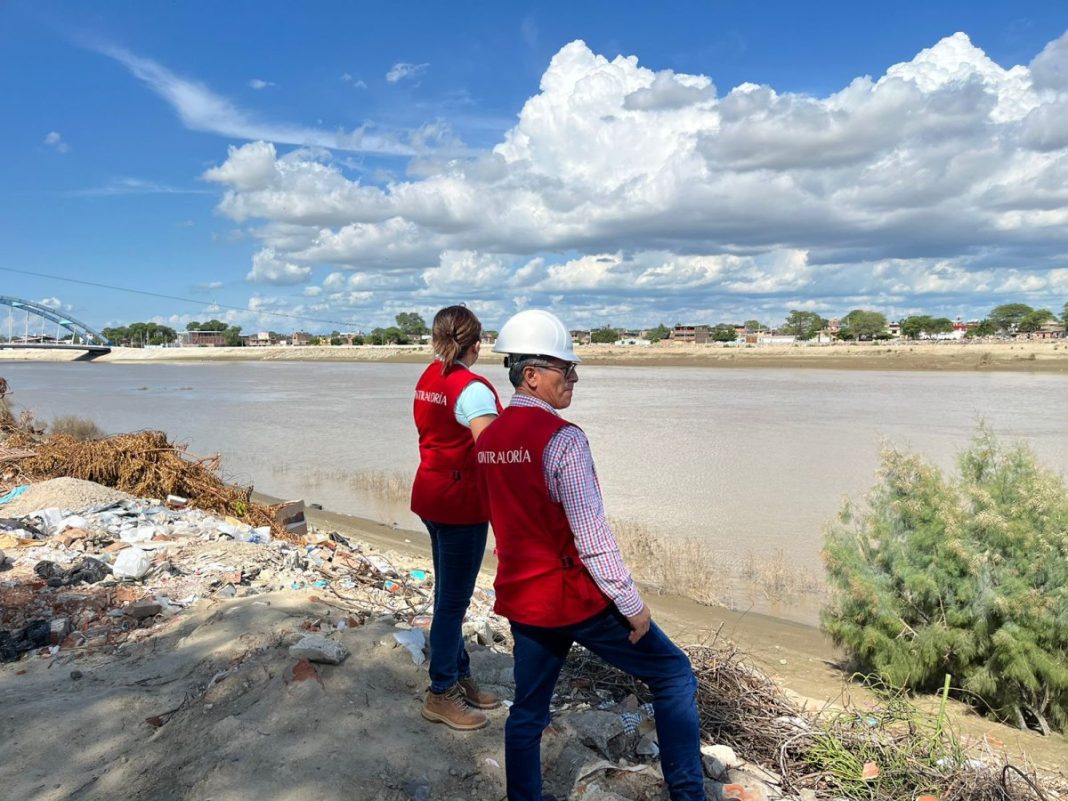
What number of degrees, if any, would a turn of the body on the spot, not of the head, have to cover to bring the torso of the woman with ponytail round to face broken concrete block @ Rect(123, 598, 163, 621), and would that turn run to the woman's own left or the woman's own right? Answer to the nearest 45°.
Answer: approximately 90° to the woman's own left

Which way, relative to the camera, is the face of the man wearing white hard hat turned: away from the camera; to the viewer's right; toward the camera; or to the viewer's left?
to the viewer's right

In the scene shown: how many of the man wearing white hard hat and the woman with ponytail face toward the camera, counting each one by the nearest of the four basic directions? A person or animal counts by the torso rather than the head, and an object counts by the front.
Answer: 0

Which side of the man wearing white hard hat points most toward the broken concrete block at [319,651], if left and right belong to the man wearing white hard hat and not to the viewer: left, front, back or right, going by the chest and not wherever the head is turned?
left

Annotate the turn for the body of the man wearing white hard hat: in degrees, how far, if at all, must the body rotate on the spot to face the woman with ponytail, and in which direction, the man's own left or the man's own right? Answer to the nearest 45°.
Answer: approximately 90° to the man's own left

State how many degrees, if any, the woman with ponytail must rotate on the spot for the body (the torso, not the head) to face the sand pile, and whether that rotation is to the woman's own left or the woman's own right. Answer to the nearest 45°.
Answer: approximately 90° to the woman's own left

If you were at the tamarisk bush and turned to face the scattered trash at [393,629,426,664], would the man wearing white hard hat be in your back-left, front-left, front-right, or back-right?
front-left

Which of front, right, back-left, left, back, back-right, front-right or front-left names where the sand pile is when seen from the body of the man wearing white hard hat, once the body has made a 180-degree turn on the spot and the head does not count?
right

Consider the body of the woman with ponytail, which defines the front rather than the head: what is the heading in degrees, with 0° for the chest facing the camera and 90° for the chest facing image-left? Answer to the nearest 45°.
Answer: approximately 225°

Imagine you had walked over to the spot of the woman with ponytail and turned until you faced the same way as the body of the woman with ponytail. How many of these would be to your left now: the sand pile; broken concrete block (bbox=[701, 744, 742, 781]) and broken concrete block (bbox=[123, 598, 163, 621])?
2

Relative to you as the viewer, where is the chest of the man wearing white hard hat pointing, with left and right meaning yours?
facing away from the viewer and to the right of the viewer
